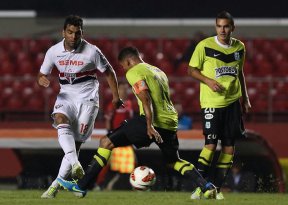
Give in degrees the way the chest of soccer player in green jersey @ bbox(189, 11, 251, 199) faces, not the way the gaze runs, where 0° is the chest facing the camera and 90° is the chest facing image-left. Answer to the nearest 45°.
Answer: approximately 0°

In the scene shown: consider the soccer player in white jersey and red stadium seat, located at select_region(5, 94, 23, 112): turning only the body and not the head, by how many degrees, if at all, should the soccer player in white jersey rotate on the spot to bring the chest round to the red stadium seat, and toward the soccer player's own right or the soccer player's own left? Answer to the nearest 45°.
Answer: approximately 180°

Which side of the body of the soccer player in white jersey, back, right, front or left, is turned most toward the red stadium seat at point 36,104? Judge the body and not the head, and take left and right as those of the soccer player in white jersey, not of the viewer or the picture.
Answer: back

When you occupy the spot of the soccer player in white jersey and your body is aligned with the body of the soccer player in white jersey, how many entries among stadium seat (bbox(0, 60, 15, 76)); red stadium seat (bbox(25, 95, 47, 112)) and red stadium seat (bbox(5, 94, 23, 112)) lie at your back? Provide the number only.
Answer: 3

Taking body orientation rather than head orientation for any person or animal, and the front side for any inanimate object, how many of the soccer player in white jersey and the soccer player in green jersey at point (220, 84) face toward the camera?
2

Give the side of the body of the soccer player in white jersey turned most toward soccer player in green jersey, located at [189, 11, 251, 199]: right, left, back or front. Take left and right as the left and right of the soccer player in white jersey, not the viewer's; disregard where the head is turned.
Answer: left

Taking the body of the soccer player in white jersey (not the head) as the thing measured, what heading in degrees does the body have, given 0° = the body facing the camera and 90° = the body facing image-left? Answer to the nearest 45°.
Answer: approximately 0°
